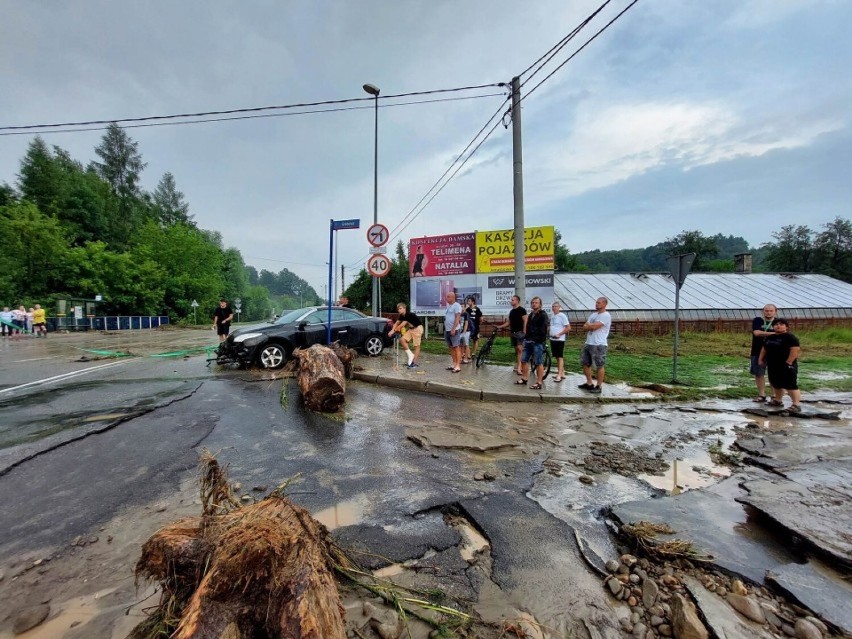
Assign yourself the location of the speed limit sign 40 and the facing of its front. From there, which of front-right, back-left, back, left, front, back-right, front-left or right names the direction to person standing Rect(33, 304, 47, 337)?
back-right

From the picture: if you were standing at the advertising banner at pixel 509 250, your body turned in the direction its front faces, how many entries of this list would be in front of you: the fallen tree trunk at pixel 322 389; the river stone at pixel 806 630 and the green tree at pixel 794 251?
2

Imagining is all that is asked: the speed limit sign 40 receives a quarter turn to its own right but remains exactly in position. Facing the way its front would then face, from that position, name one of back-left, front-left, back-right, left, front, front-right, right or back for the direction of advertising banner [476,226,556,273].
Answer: back-right

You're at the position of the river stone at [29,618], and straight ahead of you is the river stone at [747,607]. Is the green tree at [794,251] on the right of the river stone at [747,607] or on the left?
left

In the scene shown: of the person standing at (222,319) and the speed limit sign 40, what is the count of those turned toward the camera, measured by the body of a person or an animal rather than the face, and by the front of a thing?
2

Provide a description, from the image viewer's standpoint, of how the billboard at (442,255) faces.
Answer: facing the viewer

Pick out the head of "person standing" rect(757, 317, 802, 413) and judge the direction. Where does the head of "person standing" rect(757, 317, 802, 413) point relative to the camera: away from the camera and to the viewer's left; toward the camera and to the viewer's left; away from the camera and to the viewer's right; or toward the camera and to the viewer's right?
toward the camera and to the viewer's left

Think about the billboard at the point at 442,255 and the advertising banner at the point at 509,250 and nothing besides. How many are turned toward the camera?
2

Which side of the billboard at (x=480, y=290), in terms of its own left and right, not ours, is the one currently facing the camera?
front

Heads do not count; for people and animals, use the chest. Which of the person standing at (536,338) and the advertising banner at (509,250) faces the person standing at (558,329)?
the advertising banner

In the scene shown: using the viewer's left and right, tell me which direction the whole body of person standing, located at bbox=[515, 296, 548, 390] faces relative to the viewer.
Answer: facing the viewer and to the left of the viewer

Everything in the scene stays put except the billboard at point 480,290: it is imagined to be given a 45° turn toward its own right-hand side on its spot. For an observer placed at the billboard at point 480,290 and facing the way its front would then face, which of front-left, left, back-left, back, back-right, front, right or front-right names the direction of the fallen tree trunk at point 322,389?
front-left

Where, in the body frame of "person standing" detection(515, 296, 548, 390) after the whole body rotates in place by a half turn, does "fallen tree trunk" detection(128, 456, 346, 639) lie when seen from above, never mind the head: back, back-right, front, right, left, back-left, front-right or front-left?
back-right

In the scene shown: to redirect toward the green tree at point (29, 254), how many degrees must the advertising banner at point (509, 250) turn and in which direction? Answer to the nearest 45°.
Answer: approximately 90° to its right

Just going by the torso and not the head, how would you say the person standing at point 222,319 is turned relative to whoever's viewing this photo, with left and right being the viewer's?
facing the viewer

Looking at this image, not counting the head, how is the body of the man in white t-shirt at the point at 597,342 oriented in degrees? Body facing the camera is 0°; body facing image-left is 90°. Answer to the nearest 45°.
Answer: approximately 45°
